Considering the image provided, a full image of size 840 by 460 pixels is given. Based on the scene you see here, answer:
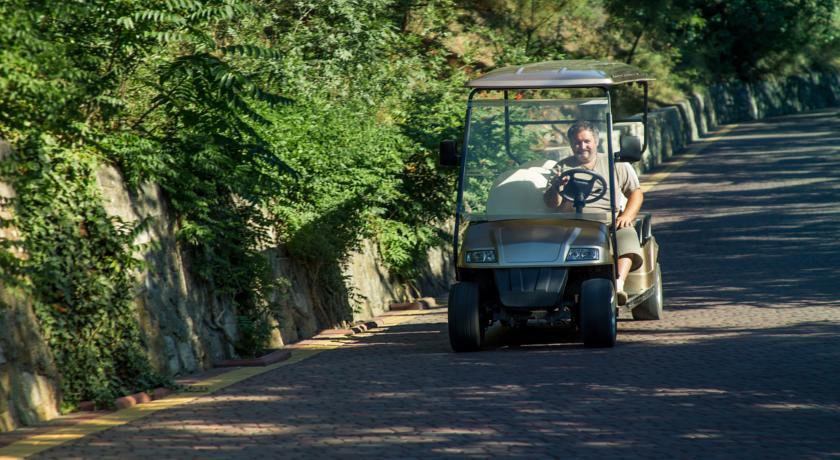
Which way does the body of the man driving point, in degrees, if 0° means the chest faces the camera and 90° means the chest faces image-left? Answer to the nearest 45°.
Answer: approximately 0°

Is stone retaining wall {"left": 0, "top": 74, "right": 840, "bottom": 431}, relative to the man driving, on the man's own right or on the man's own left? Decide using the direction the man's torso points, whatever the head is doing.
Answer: on the man's own right
